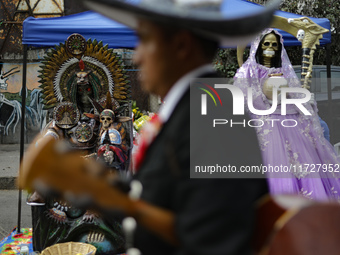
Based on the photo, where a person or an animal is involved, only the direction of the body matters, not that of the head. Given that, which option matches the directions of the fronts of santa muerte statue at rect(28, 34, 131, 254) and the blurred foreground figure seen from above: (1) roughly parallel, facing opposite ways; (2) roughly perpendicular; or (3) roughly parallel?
roughly perpendicular

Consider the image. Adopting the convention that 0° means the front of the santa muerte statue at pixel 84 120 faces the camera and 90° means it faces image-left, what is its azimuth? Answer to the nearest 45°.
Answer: approximately 0°

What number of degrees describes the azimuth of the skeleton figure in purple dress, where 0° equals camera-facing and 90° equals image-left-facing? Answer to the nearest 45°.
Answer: approximately 0°

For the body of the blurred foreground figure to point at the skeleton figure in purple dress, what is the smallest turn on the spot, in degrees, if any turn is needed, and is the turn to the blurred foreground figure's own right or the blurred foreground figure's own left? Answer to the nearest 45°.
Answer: approximately 135° to the blurred foreground figure's own right

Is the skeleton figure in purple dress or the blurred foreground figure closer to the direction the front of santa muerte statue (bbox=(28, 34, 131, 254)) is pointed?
the blurred foreground figure

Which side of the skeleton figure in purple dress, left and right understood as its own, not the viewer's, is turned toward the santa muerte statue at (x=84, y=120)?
right

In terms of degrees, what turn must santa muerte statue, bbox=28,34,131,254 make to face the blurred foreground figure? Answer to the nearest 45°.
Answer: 0° — it already faces them

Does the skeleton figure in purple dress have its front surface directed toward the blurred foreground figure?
yes

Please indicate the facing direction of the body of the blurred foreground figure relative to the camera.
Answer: to the viewer's left

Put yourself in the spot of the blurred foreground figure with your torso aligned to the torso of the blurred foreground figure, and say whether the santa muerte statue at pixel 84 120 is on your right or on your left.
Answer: on your right

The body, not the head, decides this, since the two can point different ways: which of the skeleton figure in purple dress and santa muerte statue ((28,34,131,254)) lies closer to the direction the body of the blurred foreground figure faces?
the santa muerte statue
